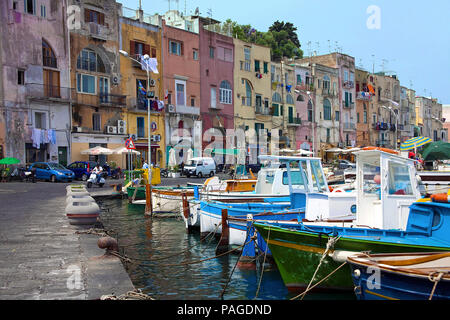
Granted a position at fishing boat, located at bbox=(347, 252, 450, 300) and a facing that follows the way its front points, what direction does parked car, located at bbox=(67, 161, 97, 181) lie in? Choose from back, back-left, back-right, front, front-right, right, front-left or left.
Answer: front-right

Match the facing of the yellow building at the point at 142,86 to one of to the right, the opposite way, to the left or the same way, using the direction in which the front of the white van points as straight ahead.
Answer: to the left

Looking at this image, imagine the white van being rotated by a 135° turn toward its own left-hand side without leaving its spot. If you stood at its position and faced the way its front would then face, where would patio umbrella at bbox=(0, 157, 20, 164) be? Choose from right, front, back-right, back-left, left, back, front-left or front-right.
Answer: back-right

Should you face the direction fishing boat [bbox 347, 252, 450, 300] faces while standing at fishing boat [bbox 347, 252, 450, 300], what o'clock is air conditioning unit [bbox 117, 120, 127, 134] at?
The air conditioning unit is roughly at 2 o'clock from the fishing boat.

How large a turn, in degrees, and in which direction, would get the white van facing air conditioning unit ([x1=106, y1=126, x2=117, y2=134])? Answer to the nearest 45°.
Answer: approximately 45° to its right

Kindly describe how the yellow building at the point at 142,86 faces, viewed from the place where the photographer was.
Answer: facing the viewer and to the right of the viewer

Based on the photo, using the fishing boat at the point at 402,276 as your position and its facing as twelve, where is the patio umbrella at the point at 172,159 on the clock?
The patio umbrella is roughly at 2 o'clock from the fishing boat.

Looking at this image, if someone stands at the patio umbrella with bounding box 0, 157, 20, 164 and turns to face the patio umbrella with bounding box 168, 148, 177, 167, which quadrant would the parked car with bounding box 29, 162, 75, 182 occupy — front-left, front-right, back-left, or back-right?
front-right

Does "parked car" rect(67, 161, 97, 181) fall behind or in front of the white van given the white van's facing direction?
in front

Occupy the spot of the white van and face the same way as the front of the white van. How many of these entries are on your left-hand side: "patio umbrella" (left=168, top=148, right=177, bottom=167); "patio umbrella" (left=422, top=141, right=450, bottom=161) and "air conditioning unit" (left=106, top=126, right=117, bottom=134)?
1

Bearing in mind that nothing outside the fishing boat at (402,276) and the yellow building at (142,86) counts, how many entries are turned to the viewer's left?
1

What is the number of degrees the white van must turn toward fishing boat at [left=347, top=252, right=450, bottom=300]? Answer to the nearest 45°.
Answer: approximately 45° to its left

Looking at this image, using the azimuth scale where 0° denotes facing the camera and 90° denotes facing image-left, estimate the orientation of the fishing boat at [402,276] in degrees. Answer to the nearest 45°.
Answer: approximately 90°
